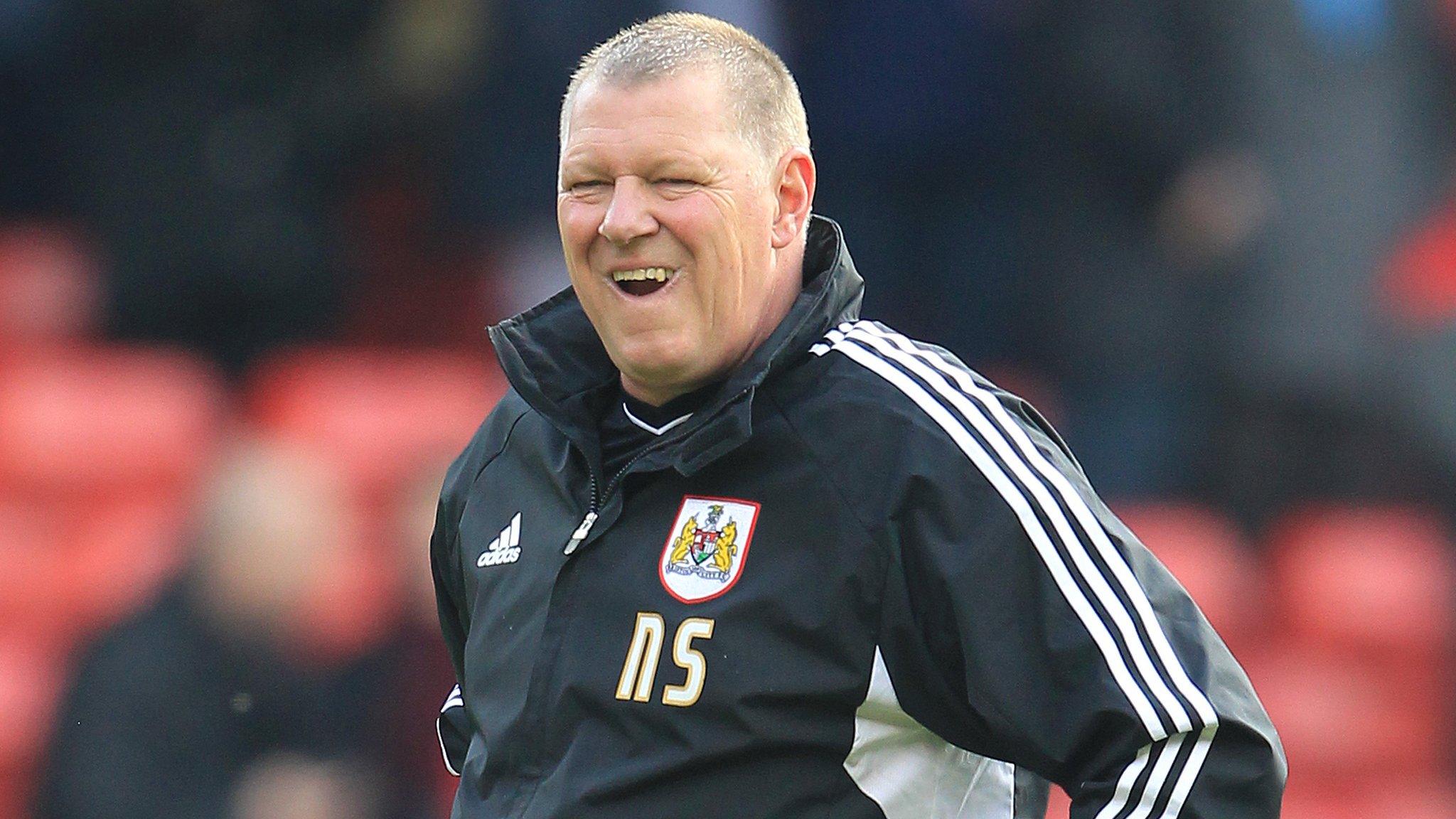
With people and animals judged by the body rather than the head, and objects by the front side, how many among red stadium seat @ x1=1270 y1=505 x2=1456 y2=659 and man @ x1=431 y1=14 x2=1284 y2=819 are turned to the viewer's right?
0

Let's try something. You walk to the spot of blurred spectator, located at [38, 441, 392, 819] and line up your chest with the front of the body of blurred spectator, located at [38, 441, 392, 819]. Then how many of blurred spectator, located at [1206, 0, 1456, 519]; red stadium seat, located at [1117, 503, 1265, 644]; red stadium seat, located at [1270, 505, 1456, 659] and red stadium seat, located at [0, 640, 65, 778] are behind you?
1

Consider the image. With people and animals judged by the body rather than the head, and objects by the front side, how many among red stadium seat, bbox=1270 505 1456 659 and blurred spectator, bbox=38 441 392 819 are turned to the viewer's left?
0

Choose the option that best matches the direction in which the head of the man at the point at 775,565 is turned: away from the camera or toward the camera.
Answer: toward the camera

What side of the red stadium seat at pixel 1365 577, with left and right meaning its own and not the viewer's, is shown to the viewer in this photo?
front

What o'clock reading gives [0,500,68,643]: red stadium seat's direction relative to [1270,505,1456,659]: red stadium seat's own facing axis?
[0,500,68,643]: red stadium seat is roughly at 2 o'clock from [1270,505,1456,659]: red stadium seat.

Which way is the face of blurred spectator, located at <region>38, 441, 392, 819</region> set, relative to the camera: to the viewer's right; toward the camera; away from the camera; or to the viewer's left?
toward the camera

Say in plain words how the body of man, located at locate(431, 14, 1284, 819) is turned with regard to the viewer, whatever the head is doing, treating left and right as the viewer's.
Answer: facing the viewer and to the left of the viewer

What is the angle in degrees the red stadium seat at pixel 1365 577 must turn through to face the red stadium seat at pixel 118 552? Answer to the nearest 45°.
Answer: approximately 45° to its right

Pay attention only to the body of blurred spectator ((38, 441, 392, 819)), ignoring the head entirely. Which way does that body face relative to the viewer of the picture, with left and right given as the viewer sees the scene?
facing the viewer and to the right of the viewer

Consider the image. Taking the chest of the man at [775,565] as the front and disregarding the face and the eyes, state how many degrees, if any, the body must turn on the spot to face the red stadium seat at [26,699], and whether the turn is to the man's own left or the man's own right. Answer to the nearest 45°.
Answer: approximately 90° to the man's own right
